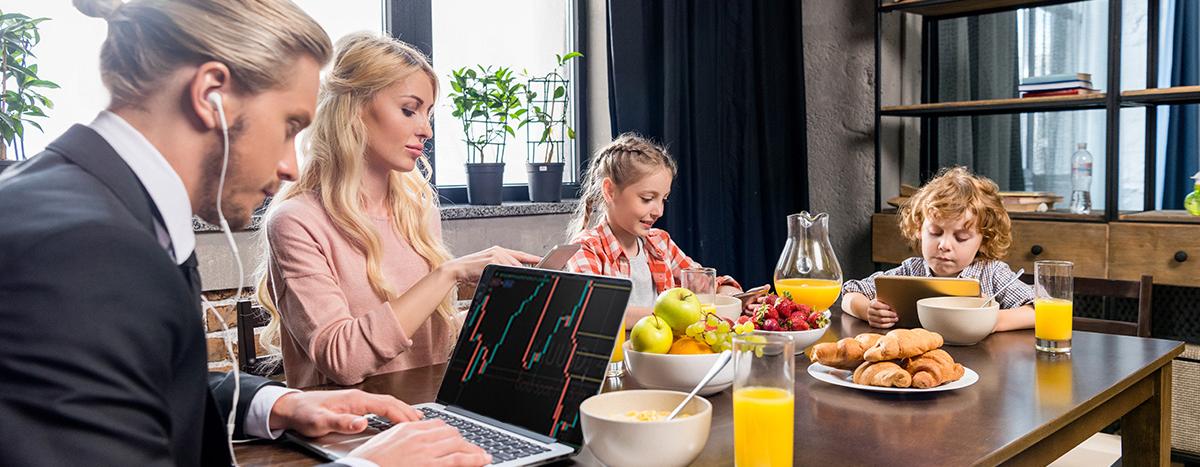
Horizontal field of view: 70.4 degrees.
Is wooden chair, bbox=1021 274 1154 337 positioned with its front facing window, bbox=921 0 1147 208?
no

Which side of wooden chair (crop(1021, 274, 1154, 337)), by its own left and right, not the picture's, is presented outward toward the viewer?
front

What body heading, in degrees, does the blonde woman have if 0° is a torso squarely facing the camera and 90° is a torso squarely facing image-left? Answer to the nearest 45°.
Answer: approximately 315°

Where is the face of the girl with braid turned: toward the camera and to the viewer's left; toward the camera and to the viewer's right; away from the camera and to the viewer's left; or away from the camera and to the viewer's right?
toward the camera and to the viewer's right

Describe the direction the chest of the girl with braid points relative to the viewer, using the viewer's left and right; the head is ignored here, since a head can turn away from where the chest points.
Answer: facing the viewer and to the right of the viewer

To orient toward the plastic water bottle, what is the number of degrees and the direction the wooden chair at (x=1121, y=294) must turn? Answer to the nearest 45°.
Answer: approximately 180°

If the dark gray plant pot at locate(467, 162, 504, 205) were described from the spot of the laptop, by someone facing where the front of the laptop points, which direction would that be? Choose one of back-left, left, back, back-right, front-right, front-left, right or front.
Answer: back-right

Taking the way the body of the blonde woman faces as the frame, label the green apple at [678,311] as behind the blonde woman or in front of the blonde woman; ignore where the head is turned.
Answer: in front

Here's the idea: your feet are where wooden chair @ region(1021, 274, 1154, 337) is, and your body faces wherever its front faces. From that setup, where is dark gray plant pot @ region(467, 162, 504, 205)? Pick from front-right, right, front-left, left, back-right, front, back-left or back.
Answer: right

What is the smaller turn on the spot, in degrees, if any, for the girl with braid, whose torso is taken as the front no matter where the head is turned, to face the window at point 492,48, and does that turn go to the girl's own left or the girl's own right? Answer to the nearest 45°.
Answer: approximately 180°

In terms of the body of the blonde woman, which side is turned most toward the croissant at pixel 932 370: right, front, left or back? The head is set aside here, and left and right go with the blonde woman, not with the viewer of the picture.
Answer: front

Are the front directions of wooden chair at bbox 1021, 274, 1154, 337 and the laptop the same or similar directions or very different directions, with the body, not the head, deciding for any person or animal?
same or similar directions

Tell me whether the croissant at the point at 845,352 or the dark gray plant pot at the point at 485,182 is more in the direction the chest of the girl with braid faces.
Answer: the croissant

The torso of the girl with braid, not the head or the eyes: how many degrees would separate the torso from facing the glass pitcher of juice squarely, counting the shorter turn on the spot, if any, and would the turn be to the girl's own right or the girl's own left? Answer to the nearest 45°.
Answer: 0° — they already face it

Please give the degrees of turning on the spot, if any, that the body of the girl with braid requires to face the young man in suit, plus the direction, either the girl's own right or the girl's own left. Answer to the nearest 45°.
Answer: approximately 45° to the girl's own right

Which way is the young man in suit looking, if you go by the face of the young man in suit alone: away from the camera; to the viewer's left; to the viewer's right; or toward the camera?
to the viewer's right

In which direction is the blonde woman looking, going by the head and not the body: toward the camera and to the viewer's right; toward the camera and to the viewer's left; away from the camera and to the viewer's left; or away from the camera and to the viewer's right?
toward the camera and to the viewer's right

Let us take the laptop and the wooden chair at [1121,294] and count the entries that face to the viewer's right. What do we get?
0
